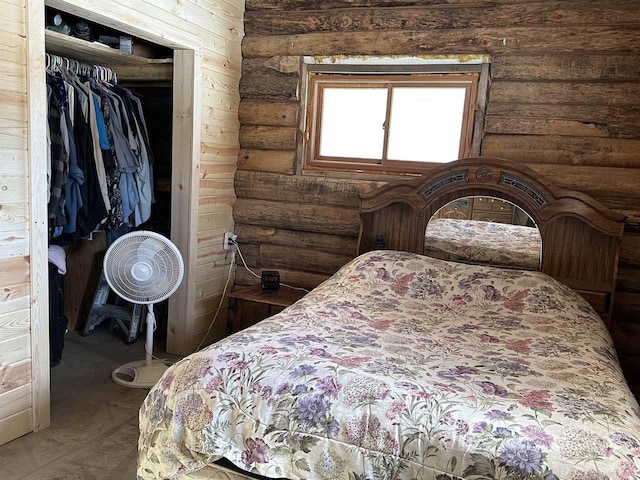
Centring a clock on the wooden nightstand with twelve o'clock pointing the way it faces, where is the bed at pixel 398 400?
The bed is roughly at 10 o'clock from the wooden nightstand.

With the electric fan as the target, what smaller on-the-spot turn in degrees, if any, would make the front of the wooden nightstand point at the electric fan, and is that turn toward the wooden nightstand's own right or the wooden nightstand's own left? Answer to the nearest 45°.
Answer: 0° — it already faces it

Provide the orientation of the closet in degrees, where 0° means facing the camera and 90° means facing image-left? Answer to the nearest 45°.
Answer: approximately 315°

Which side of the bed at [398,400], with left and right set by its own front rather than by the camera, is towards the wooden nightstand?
right

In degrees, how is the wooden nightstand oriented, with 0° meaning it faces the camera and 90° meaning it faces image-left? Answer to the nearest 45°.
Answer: approximately 45°

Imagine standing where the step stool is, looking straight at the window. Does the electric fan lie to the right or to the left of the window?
right

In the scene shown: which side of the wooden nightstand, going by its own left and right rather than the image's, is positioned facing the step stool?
right
